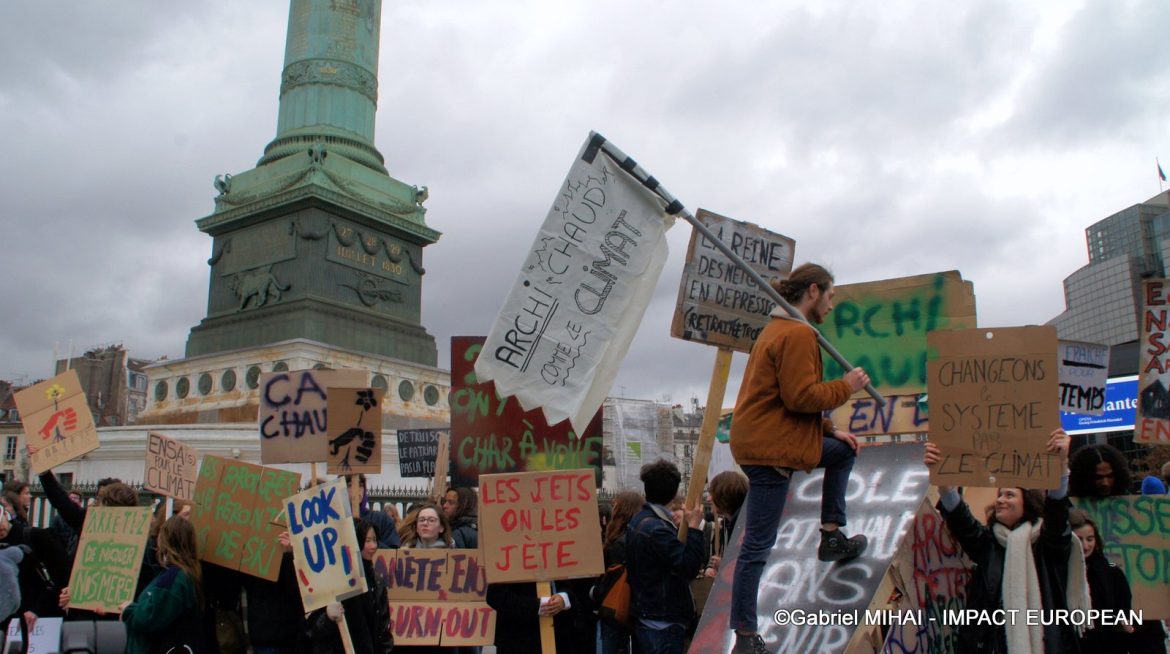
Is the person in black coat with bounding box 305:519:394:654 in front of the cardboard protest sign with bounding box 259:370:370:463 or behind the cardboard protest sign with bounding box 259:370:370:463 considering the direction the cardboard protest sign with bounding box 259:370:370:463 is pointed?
in front

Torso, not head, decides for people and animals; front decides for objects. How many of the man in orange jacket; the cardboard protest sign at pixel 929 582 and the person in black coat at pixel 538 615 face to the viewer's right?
1

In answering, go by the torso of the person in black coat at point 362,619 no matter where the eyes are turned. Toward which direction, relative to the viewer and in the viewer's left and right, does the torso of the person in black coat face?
facing the viewer and to the right of the viewer

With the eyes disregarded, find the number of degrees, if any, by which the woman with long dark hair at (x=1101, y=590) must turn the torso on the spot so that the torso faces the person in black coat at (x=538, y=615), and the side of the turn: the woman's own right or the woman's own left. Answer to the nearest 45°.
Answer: approximately 45° to the woman's own right

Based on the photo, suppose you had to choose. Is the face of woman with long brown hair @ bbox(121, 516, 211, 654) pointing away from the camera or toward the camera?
away from the camera

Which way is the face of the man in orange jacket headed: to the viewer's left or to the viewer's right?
to the viewer's right

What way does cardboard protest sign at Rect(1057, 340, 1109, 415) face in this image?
toward the camera

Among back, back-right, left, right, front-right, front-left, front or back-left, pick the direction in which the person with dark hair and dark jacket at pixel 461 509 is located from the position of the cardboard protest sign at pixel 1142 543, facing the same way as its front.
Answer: right

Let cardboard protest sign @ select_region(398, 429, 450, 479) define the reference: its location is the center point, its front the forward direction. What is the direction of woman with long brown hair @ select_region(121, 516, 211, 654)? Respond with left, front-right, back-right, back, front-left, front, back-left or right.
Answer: front

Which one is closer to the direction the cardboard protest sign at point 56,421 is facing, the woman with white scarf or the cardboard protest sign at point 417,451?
the woman with white scarf

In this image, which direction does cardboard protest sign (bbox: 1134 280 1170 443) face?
toward the camera
